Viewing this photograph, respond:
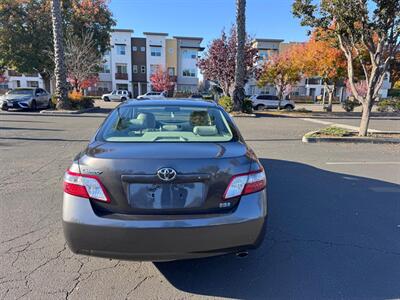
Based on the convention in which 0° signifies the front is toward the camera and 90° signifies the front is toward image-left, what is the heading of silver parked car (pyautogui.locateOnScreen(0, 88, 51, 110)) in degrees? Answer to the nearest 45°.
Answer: approximately 45°

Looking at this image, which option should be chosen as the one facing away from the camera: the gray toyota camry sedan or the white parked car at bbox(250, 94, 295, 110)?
the gray toyota camry sedan

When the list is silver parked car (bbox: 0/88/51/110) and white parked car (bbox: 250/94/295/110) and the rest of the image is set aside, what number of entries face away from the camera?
0

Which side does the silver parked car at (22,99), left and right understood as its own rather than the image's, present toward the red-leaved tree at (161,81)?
back

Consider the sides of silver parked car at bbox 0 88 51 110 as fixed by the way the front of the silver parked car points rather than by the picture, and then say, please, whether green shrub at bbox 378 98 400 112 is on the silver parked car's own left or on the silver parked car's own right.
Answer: on the silver parked car's own left

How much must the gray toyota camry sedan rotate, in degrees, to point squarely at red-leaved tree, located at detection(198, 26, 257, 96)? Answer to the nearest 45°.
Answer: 0° — it already faces it

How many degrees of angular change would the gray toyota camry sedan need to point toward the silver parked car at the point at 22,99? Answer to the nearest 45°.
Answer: approximately 45° to its left

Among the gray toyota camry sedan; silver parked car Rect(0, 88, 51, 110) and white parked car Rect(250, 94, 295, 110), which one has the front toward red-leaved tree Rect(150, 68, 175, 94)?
the gray toyota camry sedan

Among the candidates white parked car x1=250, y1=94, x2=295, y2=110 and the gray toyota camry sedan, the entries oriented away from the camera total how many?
1

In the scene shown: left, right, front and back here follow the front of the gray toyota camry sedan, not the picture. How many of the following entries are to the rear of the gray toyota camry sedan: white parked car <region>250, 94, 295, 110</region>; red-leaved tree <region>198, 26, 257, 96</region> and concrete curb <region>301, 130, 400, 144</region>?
0

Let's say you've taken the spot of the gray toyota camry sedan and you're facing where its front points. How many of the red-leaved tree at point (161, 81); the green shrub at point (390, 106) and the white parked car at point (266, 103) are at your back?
0

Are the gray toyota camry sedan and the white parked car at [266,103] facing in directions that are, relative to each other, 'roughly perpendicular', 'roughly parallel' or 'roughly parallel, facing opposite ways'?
roughly perpendicular

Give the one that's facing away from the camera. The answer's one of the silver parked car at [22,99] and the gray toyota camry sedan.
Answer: the gray toyota camry sedan

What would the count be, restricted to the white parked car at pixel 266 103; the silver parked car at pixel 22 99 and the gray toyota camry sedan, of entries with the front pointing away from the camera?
1

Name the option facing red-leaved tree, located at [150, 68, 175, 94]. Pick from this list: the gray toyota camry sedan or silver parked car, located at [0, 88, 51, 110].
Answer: the gray toyota camry sedan

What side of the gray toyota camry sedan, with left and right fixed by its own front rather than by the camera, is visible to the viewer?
back
